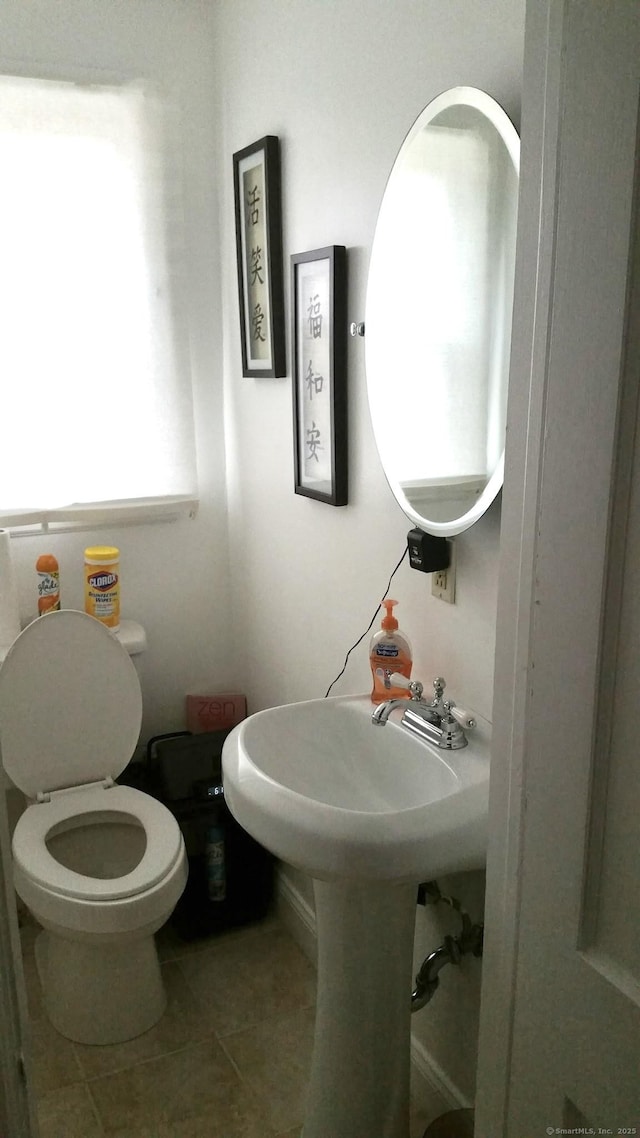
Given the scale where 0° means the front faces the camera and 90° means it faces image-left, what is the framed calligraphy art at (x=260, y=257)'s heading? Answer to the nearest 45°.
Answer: approximately 45°

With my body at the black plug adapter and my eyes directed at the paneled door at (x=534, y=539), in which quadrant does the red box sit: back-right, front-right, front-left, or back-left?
back-right

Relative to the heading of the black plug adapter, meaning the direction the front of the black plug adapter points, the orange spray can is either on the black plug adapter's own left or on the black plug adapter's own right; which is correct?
on the black plug adapter's own right

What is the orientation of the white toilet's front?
toward the camera

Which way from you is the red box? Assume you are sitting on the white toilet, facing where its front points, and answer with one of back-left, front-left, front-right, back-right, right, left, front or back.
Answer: back-left

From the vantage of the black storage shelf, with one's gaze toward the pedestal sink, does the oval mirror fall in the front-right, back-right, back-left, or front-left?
front-left

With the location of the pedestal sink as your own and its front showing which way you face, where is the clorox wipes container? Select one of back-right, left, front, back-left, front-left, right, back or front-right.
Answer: right

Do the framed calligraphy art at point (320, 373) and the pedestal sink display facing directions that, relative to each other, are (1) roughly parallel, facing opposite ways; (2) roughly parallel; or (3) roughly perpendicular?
roughly parallel
